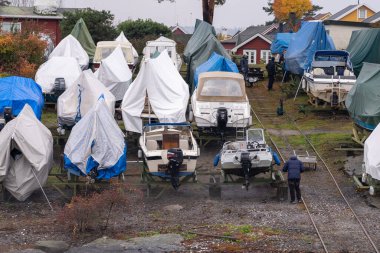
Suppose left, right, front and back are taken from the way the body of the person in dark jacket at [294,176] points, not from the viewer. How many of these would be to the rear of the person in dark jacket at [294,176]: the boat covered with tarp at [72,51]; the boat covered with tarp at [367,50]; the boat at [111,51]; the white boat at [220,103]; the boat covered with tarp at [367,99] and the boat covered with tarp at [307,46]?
0

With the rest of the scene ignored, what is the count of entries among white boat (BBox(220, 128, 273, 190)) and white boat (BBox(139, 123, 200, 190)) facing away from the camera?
2

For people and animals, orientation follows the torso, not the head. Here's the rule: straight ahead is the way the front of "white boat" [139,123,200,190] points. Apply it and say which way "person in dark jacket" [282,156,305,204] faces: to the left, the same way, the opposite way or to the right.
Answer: the same way

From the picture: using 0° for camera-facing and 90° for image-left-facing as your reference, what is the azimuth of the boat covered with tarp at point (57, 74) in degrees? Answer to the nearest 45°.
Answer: approximately 180°

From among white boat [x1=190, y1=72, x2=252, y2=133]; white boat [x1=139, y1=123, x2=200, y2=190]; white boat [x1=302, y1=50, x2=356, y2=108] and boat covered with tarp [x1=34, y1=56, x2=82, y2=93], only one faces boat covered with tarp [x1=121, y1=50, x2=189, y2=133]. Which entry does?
white boat [x1=139, y1=123, x2=200, y2=190]

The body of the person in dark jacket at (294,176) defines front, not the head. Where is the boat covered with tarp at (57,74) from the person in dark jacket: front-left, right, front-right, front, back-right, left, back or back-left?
front-left

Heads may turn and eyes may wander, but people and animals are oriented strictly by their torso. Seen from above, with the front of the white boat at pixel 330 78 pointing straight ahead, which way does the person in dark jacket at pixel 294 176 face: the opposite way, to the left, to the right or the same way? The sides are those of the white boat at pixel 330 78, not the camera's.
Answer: the same way

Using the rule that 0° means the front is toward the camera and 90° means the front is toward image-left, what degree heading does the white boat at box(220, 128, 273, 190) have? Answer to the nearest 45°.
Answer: approximately 180°

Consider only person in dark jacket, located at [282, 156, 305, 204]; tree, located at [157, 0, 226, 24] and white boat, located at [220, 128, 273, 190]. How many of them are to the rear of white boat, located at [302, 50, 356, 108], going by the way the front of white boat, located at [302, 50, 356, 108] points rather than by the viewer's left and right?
2

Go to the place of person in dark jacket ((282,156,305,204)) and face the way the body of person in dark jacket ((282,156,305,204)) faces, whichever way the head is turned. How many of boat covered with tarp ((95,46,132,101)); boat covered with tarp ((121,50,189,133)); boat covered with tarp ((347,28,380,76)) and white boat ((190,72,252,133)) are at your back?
0

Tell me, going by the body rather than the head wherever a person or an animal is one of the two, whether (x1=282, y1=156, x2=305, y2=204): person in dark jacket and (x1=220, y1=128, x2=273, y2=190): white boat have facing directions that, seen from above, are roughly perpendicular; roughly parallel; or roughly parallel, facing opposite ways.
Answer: roughly parallel

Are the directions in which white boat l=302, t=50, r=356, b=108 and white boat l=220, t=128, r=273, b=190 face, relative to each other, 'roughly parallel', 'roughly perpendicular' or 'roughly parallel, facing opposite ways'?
roughly parallel

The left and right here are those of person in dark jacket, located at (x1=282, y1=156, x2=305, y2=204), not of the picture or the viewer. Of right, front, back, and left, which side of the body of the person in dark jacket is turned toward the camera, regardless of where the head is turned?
back

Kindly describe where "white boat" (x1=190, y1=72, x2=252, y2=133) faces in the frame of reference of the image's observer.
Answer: facing away from the viewer

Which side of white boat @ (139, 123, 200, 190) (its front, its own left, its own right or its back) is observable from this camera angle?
back

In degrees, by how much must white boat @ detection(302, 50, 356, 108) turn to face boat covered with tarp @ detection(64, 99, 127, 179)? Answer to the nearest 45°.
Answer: approximately 135° to its left

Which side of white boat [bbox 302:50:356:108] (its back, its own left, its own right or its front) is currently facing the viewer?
back
